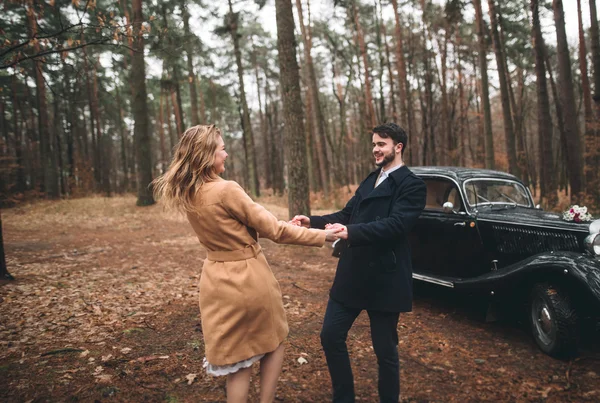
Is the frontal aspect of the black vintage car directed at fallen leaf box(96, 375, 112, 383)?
no

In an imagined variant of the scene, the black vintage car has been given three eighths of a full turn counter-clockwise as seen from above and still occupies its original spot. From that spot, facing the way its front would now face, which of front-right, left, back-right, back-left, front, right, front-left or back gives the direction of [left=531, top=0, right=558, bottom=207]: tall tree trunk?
front

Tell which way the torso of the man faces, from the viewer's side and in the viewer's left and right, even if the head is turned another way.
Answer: facing the viewer and to the left of the viewer

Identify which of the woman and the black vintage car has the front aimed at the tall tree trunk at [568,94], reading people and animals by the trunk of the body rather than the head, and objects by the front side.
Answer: the woman

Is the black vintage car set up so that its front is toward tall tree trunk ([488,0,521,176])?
no

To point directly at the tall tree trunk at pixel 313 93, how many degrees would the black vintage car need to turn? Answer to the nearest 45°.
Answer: approximately 180°

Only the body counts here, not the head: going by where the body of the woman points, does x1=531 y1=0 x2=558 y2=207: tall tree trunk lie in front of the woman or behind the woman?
in front

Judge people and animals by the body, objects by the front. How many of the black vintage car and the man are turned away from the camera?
0

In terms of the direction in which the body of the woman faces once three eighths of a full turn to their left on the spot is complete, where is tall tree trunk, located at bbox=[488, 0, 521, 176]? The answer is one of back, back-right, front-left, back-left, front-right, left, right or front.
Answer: back-right

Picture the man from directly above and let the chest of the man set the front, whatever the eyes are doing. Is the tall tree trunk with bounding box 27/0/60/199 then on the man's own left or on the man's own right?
on the man's own right

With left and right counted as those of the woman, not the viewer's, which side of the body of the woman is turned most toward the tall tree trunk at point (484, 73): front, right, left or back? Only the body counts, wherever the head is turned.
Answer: front

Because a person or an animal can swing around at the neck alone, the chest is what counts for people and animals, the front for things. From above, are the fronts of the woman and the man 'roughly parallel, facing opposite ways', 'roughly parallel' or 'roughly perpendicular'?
roughly parallel, facing opposite ways

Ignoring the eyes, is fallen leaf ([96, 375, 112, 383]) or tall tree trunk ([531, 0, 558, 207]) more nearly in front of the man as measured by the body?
the fallen leaf

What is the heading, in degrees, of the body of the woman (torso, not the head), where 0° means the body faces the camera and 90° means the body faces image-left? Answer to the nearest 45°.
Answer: approximately 225°

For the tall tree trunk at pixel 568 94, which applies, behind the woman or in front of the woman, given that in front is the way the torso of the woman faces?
in front
